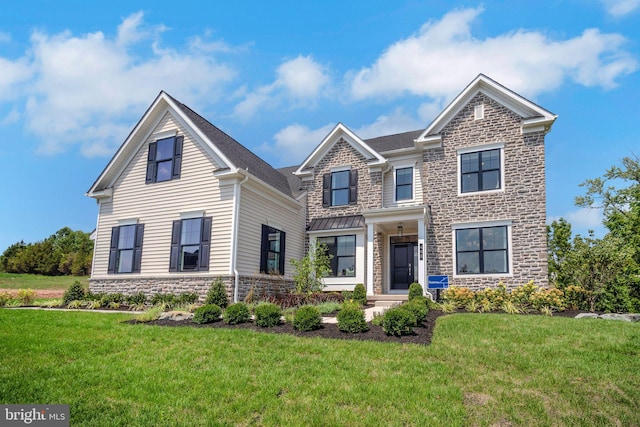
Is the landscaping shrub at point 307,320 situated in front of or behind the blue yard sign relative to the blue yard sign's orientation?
in front

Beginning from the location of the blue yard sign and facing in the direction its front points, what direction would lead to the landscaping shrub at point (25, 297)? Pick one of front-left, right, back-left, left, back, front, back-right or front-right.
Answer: right

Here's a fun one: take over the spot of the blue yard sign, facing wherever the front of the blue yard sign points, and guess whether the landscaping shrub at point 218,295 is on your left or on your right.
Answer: on your right

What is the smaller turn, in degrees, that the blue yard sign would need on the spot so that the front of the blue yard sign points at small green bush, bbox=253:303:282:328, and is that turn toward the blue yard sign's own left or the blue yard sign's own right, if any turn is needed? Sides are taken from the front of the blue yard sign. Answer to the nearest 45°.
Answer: approximately 45° to the blue yard sign's own right

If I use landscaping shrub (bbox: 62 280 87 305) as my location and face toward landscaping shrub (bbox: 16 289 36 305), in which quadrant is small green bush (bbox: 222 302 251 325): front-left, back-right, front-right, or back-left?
back-left

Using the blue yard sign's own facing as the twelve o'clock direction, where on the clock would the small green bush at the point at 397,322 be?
The small green bush is roughly at 12 o'clock from the blue yard sign.

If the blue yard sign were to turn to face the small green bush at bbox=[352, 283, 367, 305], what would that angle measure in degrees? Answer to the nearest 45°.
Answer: approximately 90° to its right

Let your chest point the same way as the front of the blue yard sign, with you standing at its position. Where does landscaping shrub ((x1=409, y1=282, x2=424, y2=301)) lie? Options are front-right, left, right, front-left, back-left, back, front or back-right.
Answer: front-right

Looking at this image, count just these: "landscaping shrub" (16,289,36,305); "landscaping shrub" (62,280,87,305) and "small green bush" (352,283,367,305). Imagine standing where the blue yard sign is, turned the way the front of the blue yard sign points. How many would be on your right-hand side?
3

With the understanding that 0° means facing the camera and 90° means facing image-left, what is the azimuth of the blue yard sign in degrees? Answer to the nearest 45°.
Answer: approximately 0°

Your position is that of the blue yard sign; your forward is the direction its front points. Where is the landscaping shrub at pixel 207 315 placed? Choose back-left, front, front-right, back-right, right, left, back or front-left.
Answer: front-right

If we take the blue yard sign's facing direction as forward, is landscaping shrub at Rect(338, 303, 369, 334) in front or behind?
in front
